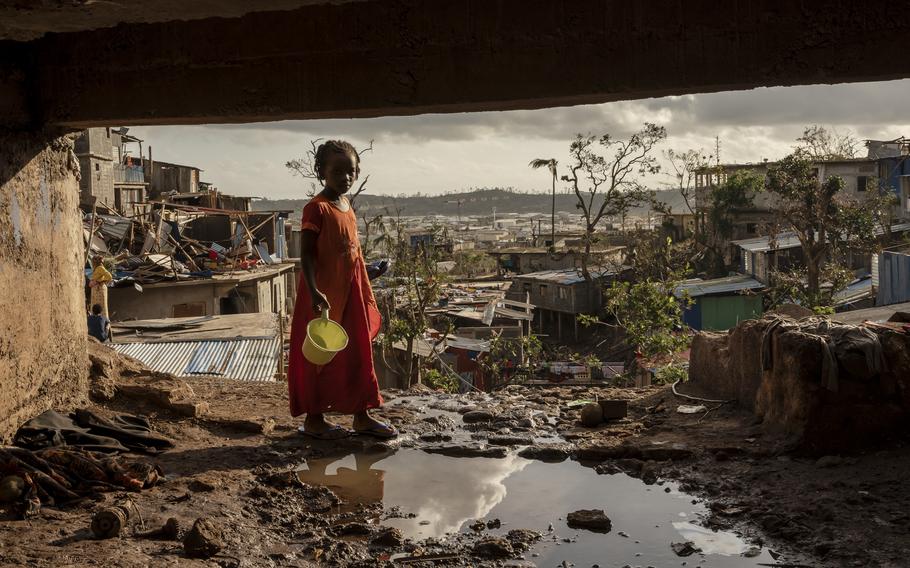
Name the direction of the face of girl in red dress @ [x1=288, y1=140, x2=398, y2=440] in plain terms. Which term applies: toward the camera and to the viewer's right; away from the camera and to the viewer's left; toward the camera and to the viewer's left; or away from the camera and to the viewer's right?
toward the camera and to the viewer's right

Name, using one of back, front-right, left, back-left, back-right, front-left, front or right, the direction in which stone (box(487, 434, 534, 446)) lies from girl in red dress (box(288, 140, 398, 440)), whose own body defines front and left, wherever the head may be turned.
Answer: front-left

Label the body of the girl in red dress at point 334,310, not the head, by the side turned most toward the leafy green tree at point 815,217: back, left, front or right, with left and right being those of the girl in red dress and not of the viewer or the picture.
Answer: left

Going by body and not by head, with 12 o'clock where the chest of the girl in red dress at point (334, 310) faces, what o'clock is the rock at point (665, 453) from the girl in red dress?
The rock is roughly at 11 o'clock from the girl in red dress.

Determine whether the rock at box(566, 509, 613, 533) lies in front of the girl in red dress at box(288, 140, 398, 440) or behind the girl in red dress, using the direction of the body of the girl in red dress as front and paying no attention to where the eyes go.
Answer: in front

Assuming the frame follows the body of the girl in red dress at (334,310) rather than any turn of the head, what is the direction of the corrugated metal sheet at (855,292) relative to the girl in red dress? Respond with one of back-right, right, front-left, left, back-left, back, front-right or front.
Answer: left

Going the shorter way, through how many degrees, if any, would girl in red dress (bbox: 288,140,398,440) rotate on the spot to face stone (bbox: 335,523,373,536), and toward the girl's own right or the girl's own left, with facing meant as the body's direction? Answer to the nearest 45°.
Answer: approximately 45° to the girl's own right

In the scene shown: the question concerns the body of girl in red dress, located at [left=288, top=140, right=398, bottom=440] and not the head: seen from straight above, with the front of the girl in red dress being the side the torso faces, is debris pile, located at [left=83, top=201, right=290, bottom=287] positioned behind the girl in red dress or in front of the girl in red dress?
behind

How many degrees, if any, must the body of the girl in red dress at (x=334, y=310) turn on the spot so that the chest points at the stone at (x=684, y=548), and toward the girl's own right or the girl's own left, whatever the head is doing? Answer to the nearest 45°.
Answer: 0° — they already face it

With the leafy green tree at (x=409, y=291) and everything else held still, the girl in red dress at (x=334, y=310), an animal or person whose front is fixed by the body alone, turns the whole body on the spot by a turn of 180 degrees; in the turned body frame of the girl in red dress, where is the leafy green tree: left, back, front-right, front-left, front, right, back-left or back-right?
front-right

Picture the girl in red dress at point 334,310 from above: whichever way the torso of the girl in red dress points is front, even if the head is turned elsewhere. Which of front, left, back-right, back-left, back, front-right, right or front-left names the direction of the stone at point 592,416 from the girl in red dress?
front-left

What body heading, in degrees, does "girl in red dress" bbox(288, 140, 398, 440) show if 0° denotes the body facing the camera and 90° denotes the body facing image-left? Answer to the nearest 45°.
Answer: approximately 315°

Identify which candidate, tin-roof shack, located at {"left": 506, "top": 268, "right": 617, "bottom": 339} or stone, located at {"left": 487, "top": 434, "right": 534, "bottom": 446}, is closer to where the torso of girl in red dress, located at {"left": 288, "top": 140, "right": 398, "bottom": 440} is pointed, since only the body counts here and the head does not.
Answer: the stone
